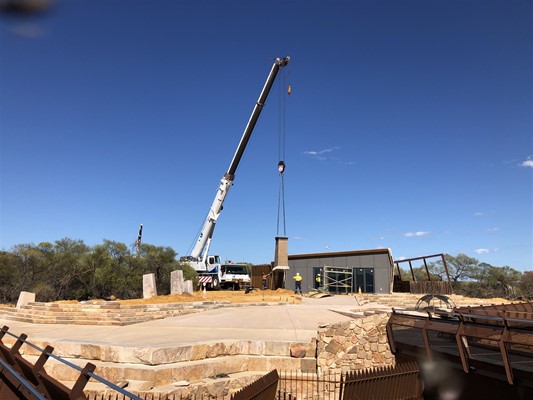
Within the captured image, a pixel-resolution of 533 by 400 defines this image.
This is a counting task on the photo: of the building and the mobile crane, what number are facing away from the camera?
0

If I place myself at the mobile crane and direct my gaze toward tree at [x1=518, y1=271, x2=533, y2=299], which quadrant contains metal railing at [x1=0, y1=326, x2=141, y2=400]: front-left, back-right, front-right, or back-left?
back-right

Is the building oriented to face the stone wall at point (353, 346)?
yes

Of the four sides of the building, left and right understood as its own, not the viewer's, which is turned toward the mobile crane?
right

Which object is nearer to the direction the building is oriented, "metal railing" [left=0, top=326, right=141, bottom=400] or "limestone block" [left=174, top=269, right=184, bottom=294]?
the metal railing

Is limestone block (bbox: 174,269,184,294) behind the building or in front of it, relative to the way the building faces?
in front

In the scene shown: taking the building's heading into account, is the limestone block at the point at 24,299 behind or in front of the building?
in front

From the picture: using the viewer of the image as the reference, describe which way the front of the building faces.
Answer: facing the viewer

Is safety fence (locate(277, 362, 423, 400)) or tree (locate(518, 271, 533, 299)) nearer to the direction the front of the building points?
the safety fence

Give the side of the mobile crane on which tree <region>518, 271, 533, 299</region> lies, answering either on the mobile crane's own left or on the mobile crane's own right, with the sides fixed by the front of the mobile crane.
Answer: on the mobile crane's own left

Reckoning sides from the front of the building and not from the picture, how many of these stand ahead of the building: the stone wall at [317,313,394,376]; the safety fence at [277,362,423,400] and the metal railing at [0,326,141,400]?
3

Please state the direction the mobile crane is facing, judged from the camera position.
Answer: facing the viewer and to the right of the viewer
